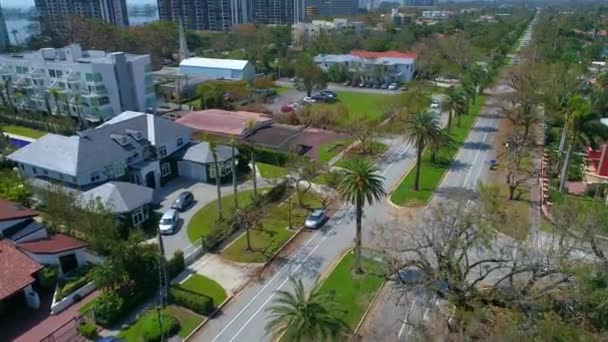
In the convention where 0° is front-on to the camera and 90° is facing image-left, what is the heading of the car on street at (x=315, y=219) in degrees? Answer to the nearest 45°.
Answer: approximately 45°

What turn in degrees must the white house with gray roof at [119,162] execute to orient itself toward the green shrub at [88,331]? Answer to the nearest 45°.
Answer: approximately 45° to its right

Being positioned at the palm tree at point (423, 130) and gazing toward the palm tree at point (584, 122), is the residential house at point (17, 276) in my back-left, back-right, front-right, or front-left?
back-right

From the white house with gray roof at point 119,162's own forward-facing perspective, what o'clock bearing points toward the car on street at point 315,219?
The car on street is roughly at 12 o'clock from the white house with gray roof.

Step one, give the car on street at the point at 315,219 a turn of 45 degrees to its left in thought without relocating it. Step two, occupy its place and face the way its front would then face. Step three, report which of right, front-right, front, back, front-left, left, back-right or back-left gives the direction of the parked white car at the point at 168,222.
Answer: right

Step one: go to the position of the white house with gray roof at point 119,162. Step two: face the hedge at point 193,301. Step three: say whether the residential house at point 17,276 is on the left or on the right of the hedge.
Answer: right

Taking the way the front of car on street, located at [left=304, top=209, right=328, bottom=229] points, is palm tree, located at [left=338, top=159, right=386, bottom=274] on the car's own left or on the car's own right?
on the car's own left

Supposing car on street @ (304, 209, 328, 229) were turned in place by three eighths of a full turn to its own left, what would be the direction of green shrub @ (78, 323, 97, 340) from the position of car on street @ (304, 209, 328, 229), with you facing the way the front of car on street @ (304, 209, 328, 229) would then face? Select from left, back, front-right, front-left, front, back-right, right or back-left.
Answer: back-right

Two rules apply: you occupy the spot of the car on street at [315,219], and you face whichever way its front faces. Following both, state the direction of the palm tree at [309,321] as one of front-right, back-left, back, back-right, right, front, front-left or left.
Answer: front-left

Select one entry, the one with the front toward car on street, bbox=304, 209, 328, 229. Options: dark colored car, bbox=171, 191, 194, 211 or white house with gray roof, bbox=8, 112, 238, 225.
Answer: the white house with gray roof

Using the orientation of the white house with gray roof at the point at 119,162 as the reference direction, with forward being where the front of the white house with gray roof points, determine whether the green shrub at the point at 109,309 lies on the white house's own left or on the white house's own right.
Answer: on the white house's own right

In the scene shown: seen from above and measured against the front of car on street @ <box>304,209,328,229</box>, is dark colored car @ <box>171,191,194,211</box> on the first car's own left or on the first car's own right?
on the first car's own right

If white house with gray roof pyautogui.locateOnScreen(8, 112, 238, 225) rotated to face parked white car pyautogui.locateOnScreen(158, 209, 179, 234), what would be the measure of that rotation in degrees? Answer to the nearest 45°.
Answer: approximately 45° to its right

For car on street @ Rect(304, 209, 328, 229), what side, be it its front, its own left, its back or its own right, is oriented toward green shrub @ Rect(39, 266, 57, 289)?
front

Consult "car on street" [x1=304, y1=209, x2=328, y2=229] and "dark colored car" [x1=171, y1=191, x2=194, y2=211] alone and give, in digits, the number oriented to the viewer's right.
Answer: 0

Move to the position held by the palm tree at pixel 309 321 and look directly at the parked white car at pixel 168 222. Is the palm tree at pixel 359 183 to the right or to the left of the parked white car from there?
right
